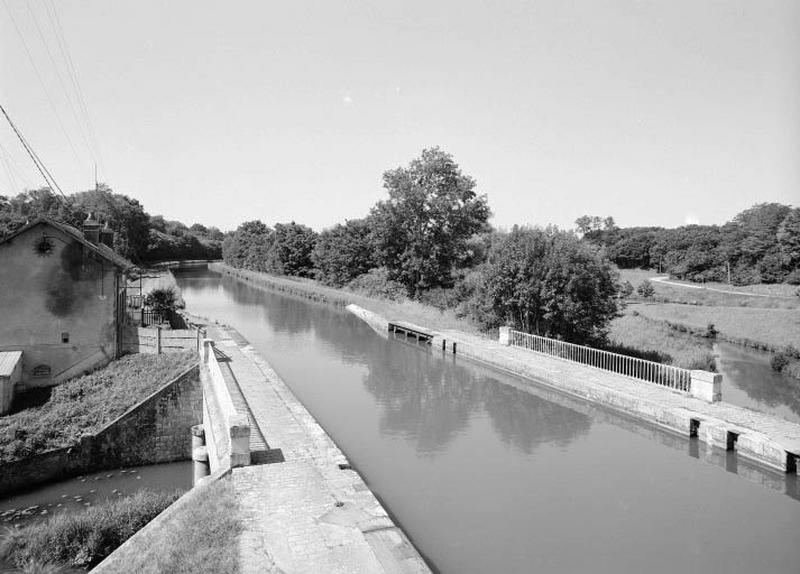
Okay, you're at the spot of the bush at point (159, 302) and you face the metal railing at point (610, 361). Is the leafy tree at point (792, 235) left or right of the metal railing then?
left

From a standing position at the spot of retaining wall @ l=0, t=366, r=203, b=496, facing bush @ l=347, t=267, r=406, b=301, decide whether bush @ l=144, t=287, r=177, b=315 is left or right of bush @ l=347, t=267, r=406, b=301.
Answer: left

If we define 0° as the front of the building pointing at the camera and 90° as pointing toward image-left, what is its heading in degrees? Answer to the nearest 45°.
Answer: approximately 270°
